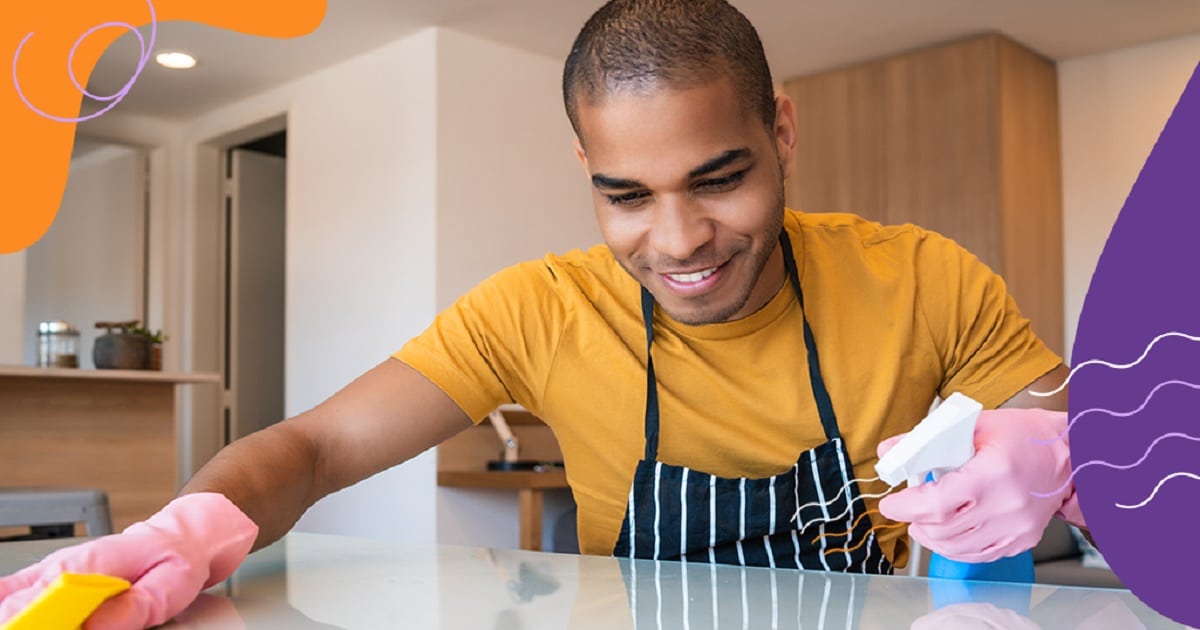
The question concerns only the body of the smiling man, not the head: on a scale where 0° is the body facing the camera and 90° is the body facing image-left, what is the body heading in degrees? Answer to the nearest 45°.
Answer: approximately 0°

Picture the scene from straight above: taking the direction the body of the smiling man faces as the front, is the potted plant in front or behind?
behind

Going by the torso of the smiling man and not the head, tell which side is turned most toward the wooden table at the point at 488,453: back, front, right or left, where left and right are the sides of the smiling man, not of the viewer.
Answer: back

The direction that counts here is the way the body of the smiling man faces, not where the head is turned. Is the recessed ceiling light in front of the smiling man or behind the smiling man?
behind

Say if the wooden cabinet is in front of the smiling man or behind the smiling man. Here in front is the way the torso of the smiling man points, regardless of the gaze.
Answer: behind

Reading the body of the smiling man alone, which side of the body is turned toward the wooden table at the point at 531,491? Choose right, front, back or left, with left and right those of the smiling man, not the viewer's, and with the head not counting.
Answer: back

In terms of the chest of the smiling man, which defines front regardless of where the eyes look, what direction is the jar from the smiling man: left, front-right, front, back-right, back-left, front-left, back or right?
back-right
